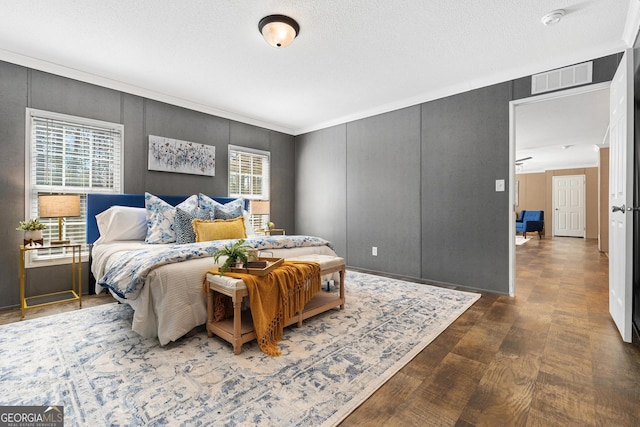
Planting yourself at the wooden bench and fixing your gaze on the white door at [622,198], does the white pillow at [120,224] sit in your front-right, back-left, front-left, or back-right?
back-left

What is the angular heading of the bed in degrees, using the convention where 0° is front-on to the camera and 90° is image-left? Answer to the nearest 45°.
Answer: approximately 315°

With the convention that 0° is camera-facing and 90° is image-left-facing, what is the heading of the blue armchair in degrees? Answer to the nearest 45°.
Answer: approximately 45°

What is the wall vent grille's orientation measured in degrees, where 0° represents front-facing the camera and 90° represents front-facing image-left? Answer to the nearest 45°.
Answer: approximately 45°

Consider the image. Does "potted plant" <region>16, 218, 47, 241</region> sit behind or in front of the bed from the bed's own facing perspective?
behind

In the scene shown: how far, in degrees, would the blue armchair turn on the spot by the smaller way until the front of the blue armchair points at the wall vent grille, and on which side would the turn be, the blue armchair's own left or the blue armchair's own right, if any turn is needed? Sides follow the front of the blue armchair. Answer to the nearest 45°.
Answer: approximately 45° to the blue armchair's own left

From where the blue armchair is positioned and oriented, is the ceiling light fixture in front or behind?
in front

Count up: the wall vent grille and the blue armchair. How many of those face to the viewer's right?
0

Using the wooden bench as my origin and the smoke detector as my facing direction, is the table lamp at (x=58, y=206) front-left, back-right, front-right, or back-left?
back-left

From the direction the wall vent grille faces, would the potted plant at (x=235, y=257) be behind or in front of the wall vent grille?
in front
